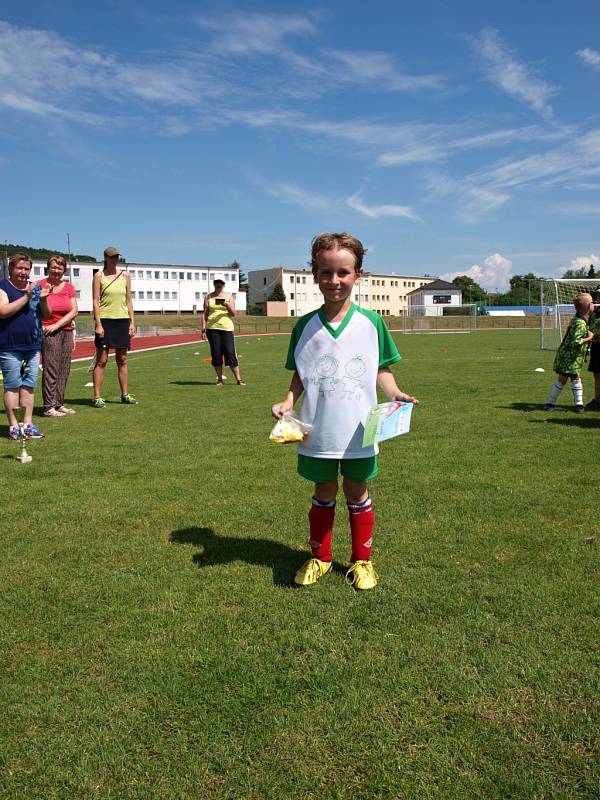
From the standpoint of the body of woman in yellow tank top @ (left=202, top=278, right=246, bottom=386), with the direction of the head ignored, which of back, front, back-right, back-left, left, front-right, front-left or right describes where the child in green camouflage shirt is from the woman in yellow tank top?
front-left

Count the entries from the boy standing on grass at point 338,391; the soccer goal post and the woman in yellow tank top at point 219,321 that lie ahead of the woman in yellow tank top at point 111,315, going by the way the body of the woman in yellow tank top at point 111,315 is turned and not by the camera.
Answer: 1

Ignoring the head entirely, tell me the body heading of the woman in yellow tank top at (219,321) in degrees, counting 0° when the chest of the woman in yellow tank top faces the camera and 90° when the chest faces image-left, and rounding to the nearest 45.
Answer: approximately 0°

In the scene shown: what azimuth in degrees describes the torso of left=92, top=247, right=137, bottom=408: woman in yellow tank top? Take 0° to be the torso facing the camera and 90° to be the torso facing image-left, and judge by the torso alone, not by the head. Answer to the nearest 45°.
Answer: approximately 0°

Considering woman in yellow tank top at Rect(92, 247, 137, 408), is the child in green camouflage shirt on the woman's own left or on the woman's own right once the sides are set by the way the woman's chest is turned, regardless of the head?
on the woman's own left

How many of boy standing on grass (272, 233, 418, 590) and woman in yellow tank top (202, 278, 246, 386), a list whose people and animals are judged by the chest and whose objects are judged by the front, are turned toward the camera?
2
